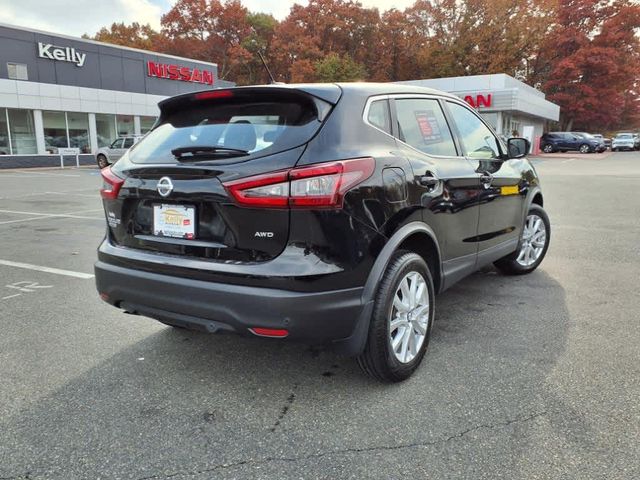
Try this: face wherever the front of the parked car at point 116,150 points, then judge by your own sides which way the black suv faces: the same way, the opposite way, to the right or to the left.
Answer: the opposite way

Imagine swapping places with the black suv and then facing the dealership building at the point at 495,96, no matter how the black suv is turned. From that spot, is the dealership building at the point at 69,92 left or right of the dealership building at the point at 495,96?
left

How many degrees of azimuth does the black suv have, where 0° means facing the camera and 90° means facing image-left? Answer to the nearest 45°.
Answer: approximately 225°

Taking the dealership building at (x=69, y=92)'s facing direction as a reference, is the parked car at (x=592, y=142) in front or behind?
in front

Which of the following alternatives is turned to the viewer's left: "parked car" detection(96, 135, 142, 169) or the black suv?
the parked car

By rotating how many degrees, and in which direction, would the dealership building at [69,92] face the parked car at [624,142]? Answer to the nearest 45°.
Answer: approximately 45° to its left

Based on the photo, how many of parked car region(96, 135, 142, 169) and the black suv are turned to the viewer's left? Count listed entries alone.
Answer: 1

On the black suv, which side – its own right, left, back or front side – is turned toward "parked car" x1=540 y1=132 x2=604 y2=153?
front

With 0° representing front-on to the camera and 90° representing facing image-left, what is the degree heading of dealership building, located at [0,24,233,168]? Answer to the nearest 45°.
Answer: approximately 315°

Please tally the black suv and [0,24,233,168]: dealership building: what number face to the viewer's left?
0

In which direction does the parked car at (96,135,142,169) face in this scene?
to the viewer's left

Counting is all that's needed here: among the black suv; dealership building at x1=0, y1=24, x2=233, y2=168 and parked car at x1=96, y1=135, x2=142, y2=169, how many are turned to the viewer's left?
1

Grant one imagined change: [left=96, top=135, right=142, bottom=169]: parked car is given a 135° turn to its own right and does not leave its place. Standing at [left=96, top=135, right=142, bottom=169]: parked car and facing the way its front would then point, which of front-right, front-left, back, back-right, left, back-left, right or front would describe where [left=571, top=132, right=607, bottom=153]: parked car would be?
front-right
